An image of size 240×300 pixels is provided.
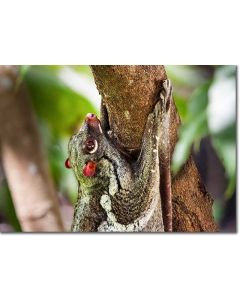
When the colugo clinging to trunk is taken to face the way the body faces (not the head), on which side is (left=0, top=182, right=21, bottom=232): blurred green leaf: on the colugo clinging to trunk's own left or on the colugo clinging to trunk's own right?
on the colugo clinging to trunk's own left

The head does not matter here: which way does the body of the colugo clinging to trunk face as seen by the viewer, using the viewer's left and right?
facing away from the viewer and to the right of the viewer

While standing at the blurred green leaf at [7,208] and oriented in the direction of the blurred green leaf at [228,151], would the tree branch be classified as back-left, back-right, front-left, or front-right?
front-right

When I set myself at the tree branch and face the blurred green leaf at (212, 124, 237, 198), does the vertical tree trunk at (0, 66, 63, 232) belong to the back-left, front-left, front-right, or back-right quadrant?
back-left

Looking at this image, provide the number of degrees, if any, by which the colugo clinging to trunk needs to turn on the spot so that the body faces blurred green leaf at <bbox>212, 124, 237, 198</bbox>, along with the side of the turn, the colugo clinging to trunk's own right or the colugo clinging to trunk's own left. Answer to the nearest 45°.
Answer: approximately 45° to the colugo clinging to trunk's own right
